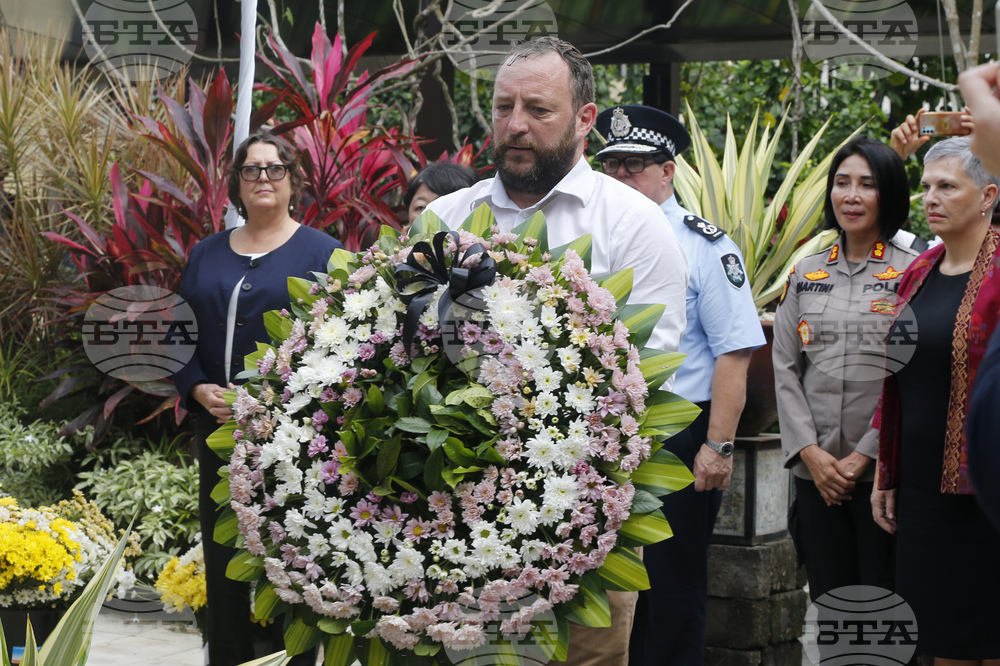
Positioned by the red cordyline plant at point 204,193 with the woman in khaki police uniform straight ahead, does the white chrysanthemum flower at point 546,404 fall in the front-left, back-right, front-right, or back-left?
front-right

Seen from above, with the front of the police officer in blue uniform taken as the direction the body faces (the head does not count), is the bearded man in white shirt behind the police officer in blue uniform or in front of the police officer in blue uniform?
in front

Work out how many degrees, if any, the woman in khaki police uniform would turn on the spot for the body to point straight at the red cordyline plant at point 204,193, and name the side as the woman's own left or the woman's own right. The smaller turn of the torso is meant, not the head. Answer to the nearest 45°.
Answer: approximately 90° to the woman's own right

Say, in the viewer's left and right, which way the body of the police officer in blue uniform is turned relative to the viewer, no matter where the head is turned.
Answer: facing the viewer and to the left of the viewer

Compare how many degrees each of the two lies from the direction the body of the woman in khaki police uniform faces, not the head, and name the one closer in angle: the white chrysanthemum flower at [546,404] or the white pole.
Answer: the white chrysanthemum flower

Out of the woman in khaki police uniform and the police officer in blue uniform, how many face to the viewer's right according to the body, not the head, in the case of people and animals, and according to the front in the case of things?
0

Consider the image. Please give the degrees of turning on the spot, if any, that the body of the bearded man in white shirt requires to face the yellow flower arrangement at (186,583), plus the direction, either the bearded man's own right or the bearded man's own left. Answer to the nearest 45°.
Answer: approximately 90° to the bearded man's own right

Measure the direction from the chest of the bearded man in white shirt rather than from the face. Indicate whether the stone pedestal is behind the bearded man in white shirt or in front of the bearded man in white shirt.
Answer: behind

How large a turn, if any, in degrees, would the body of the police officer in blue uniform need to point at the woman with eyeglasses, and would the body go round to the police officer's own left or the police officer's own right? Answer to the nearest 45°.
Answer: approximately 45° to the police officer's own right

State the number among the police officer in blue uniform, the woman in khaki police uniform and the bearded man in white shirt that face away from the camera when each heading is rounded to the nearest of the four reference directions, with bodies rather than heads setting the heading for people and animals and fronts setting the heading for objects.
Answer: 0

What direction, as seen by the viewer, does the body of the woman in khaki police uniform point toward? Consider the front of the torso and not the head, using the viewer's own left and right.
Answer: facing the viewer

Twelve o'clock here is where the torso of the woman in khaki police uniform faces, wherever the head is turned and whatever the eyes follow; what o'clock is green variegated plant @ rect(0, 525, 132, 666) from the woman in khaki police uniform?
The green variegated plant is roughly at 1 o'clock from the woman in khaki police uniform.

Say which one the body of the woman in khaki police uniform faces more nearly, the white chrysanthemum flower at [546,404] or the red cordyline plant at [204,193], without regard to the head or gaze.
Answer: the white chrysanthemum flower
